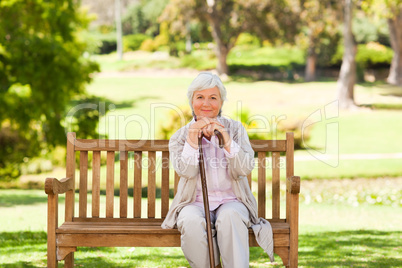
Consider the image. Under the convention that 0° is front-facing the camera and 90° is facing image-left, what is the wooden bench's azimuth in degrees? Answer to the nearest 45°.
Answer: approximately 0°

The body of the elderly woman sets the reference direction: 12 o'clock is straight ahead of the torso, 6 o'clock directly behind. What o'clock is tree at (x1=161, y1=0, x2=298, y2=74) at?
The tree is roughly at 6 o'clock from the elderly woman.

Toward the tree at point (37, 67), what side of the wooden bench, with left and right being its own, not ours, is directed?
back

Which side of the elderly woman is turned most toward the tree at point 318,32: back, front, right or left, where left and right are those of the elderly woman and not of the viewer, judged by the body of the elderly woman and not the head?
back

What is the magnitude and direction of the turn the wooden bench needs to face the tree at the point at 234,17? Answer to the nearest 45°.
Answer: approximately 180°

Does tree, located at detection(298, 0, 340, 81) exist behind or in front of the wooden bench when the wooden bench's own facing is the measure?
behind
